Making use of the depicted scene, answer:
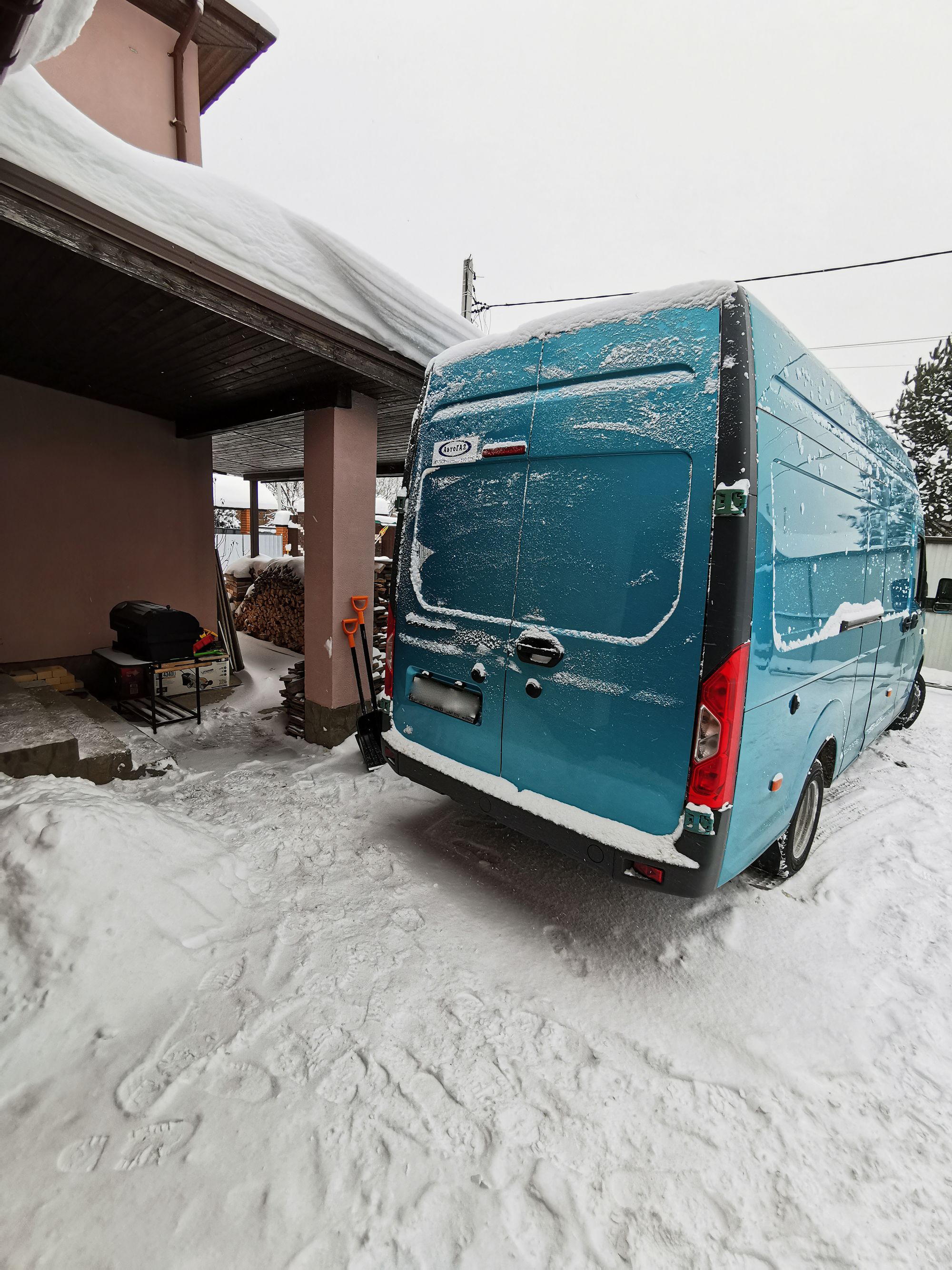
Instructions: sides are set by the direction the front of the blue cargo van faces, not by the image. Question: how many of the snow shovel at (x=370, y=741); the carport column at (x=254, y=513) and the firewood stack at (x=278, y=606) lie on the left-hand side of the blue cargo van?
3

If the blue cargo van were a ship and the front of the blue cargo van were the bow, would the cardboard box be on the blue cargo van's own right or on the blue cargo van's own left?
on the blue cargo van's own left

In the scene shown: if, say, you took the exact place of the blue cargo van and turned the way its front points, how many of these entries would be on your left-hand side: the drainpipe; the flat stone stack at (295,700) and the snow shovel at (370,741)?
3

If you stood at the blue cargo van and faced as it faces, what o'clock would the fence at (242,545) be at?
The fence is roughly at 9 o'clock from the blue cargo van.

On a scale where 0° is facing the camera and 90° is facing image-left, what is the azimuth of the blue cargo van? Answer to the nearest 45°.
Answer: approximately 225°

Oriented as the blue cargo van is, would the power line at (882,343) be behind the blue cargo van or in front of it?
in front

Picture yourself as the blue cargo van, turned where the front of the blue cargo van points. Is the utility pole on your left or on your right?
on your left

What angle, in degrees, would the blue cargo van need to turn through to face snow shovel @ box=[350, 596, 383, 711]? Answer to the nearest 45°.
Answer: approximately 90° to its left

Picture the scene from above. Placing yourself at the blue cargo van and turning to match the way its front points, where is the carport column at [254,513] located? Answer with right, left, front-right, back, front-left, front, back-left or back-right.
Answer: left

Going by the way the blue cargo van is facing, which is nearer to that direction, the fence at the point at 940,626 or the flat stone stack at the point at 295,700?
the fence

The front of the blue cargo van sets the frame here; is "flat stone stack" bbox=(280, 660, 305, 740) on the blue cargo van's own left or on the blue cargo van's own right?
on the blue cargo van's own left

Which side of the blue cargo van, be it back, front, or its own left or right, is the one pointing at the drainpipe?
left
